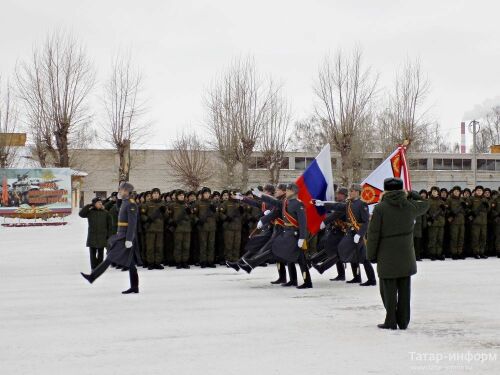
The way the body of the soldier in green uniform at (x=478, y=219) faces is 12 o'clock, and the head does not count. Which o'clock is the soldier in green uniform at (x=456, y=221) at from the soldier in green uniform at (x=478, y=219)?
the soldier in green uniform at (x=456, y=221) is roughly at 2 o'clock from the soldier in green uniform at (x=478, y=219).

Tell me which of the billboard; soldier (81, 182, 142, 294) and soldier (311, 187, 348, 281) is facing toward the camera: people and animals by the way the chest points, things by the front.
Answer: the billboard

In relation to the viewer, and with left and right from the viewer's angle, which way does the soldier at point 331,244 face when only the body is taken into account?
facing to the left of the viewer

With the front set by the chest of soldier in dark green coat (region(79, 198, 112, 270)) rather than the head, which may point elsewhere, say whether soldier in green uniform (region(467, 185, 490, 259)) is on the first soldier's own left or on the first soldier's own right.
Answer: on the first soldier's own left

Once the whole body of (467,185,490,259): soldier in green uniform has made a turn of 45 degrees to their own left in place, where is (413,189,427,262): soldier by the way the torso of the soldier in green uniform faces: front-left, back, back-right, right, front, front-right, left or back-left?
right

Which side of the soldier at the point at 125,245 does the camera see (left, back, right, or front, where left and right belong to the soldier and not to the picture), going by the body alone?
left

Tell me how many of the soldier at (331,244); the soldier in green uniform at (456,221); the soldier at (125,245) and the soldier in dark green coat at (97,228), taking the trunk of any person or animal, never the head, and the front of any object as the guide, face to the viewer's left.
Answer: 2

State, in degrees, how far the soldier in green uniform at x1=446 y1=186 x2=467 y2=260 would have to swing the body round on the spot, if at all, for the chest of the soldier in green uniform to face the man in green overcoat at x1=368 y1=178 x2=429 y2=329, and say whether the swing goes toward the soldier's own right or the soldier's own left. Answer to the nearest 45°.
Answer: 0° — they already face them

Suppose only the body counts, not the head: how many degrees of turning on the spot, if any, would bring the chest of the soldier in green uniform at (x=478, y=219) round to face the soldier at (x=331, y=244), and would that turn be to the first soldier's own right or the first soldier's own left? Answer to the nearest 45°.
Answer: approximately 45° to the first soldier's own right

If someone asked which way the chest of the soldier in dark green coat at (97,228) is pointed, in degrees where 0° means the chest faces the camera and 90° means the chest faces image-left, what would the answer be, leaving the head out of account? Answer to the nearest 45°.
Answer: approximately 0°

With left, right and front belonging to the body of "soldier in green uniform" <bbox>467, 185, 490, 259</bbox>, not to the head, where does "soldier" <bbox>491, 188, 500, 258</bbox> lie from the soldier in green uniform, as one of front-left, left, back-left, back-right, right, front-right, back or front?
back-left

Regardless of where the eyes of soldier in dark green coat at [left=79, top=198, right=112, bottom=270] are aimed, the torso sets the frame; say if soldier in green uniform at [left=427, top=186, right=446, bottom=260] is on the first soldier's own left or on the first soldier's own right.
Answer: on the first soldier's own left

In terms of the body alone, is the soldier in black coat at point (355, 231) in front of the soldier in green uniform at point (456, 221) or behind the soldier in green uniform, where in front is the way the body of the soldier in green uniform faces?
in front
